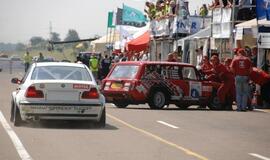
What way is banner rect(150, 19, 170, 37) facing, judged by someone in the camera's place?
facing the viewer

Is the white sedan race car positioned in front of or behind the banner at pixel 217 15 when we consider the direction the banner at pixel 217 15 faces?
in front

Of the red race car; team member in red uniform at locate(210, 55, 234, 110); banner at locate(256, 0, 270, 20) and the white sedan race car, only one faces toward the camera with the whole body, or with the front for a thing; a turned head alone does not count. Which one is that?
the banner

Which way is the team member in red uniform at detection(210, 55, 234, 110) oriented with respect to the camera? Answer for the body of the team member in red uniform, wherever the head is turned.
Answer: to the viewer's left

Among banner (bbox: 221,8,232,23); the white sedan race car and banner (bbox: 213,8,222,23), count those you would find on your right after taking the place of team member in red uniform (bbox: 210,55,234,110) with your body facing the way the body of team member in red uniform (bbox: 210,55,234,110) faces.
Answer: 2

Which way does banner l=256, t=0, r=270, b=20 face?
toward the camera
